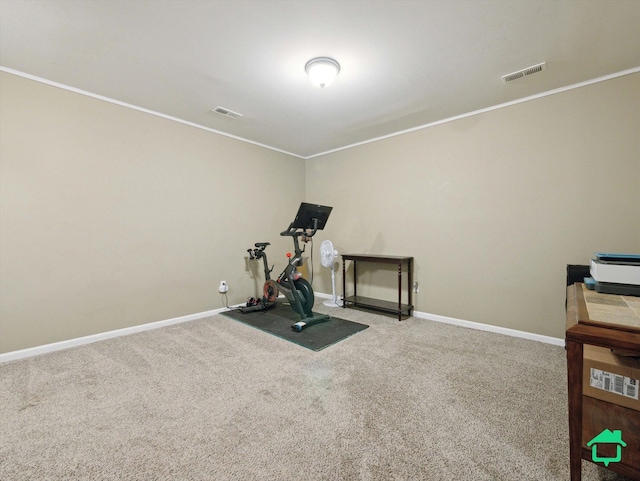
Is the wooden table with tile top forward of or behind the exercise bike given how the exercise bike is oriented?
forward

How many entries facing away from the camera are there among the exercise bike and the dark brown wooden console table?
0

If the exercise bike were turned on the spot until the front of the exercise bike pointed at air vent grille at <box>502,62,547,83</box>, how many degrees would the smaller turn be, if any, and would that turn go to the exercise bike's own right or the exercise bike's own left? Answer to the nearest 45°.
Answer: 0° — it already faces it

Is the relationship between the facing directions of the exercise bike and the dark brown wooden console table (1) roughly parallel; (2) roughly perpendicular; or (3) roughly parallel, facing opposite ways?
roughly perpendicular

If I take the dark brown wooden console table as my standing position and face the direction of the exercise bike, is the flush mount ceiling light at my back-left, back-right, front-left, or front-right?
front-left
